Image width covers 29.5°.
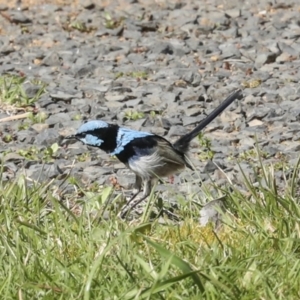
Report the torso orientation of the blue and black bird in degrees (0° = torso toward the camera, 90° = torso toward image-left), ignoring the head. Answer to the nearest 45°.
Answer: approximately 90°
